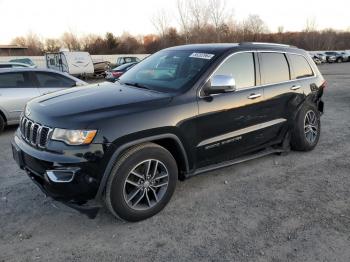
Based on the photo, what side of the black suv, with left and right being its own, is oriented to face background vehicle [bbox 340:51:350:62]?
back

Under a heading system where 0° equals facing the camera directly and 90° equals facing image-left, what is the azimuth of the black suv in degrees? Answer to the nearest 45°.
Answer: approximately 45°

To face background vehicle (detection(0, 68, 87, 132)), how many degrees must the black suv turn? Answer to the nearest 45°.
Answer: approximately 90° to its right

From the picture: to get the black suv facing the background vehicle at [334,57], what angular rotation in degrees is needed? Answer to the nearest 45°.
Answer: approximately 180°

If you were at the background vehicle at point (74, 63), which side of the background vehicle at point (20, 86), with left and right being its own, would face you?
left

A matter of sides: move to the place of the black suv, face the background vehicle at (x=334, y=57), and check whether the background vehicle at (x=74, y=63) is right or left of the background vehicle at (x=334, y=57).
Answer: left

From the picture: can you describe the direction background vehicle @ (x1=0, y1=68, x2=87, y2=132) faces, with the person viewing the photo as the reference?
facing to the right of the viewer
